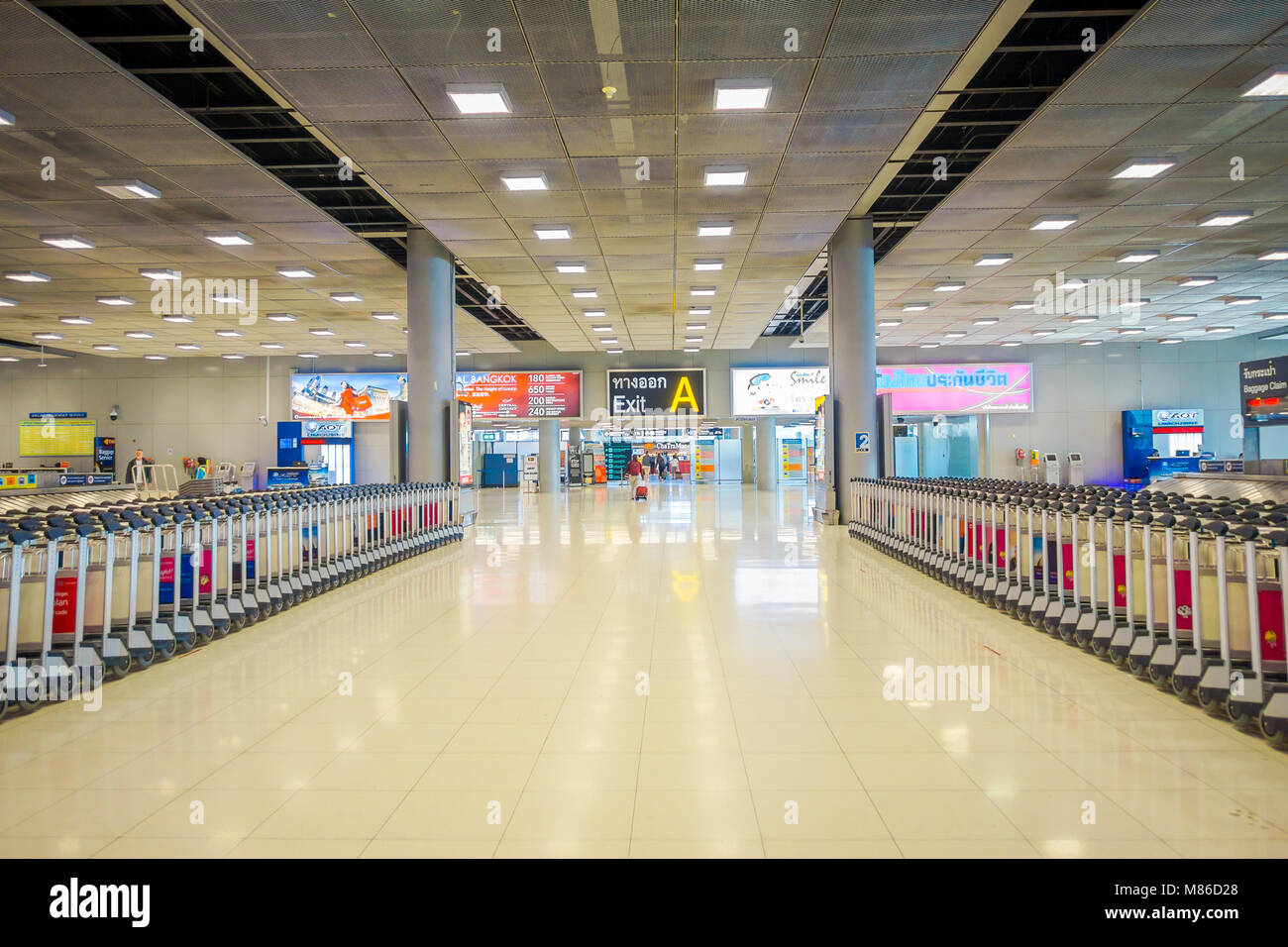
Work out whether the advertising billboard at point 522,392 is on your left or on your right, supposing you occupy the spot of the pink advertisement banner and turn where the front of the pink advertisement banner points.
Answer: on your right

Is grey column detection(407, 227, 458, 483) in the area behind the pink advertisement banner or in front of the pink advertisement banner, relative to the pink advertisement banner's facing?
in front

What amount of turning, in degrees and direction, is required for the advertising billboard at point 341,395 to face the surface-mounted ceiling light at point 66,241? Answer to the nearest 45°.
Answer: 0° — it already faces it

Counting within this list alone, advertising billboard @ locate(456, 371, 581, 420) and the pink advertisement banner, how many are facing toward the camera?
2

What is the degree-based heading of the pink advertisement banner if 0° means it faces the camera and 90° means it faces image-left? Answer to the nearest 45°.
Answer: approximately 0°

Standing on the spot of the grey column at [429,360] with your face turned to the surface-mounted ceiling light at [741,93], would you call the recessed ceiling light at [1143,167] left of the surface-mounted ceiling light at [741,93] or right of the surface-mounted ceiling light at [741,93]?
left

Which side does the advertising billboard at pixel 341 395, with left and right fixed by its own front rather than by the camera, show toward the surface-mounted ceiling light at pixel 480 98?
front
